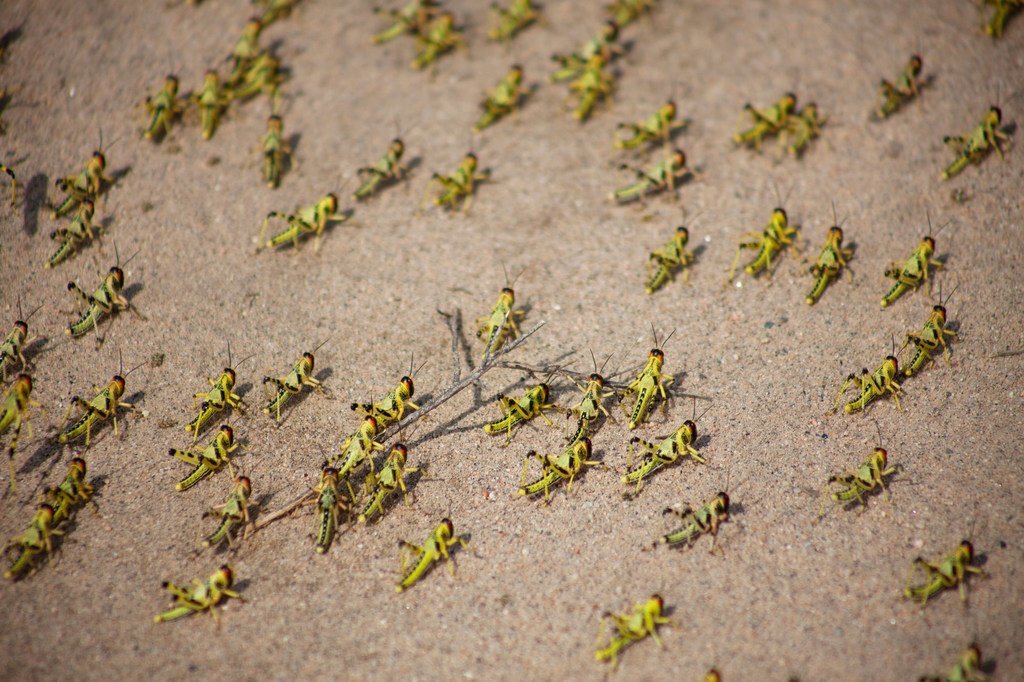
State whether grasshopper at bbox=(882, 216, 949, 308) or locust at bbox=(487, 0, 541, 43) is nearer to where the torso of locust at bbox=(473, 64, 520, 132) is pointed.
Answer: the locust

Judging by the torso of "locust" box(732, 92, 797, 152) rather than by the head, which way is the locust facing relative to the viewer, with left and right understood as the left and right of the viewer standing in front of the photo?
facing away from the viewer and to the right of the viewer

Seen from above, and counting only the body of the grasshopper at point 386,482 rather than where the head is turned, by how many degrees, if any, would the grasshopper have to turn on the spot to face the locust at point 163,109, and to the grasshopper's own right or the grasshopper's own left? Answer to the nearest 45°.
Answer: approximately 45° to the grasshopper's own left

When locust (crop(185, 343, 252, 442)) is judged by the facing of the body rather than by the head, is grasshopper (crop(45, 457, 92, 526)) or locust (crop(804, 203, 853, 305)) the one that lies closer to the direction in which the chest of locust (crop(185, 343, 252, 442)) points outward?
the locust

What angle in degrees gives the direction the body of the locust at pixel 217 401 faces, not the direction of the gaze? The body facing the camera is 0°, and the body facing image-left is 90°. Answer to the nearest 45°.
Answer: approximately 225°

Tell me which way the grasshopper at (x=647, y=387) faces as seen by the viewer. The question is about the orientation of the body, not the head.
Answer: away from the camera

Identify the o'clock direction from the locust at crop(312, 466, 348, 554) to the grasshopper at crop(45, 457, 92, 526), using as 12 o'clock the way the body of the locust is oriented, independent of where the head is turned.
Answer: The grasshopper is roughly at 10 o'clock from the locust.

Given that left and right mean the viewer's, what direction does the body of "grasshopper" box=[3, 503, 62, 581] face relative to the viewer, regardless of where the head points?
facing away from the viewer and to the right of the viewer

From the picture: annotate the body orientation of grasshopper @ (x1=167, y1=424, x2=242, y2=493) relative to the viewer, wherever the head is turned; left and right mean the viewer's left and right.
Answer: facing away from the viewer and to the right of the viewer

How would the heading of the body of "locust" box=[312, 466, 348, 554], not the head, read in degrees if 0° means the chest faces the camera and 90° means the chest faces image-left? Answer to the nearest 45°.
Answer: approximately 180°
